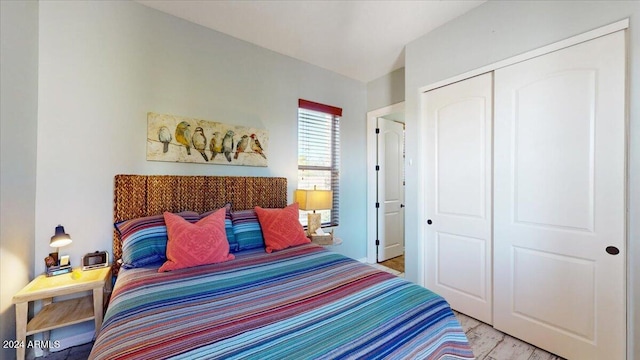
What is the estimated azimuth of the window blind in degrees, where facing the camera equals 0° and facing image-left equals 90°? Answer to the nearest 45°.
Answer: approximately 315°

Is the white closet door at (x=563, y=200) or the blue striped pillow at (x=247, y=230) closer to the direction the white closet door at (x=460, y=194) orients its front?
the blue striped pillow

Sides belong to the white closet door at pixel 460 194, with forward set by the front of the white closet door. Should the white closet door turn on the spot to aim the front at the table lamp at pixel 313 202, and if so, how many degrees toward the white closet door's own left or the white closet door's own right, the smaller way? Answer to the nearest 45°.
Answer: approximately 45° to the white closet door's own right

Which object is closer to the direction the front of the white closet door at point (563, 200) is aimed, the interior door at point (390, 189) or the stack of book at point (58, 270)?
the stack of book

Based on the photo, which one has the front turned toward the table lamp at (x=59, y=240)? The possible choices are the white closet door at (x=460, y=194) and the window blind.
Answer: the white closet door

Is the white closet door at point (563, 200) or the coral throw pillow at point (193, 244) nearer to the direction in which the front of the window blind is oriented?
the white closet door

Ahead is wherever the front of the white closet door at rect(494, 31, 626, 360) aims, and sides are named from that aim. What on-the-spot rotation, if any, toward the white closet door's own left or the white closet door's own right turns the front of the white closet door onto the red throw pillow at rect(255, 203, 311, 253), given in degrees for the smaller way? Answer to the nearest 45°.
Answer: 0° — it already faces it

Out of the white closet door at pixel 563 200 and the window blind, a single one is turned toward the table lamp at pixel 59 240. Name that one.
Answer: the white closet door

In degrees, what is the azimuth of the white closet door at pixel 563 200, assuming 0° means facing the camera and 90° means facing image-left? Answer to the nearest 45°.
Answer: approximately 45°
